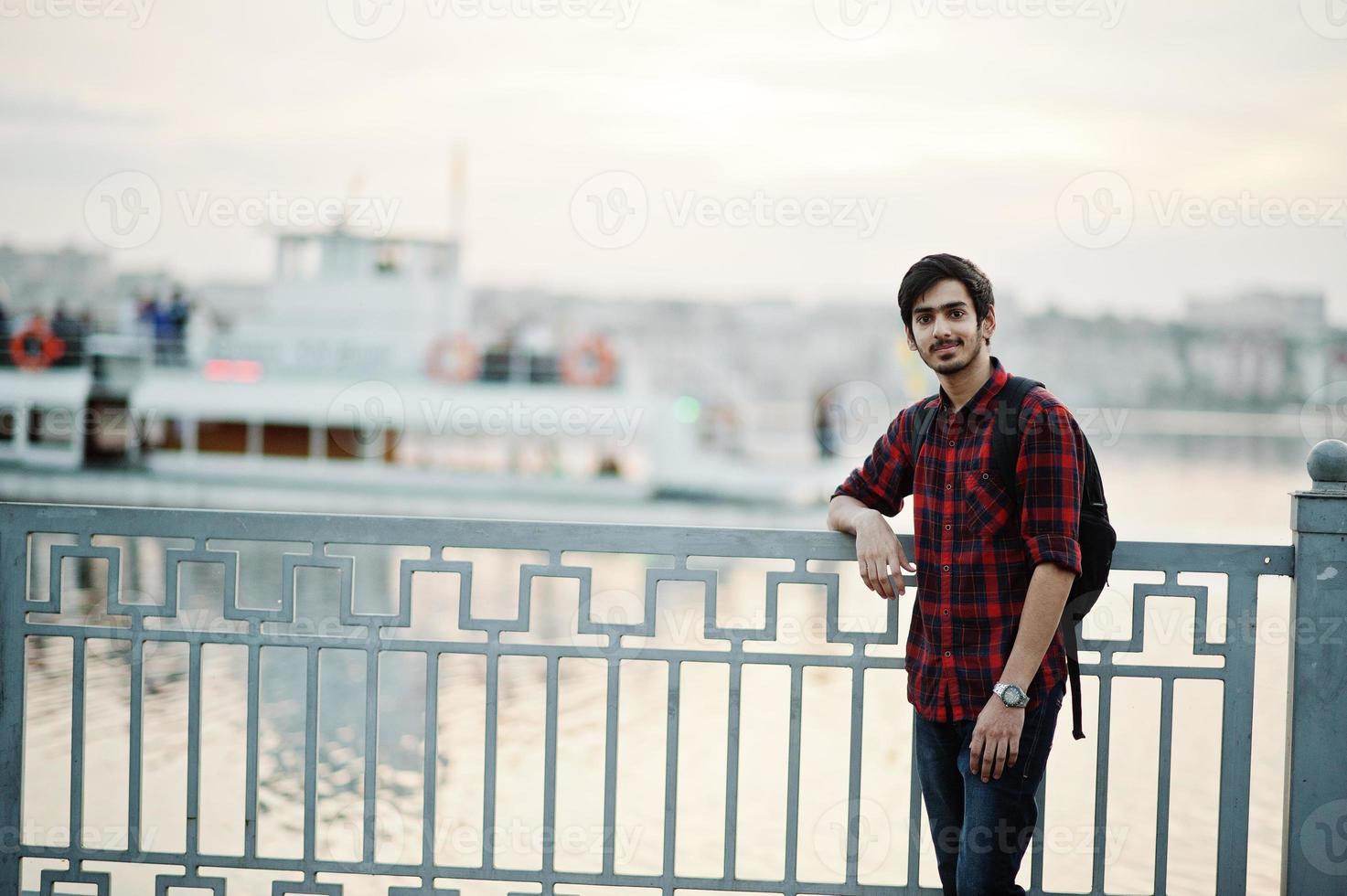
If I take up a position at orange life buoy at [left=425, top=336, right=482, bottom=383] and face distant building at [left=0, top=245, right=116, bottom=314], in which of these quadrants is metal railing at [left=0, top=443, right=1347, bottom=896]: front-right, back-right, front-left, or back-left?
back-left

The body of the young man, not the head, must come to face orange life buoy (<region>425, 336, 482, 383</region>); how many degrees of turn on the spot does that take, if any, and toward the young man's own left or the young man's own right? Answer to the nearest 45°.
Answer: approximately 90° to the young man's own right

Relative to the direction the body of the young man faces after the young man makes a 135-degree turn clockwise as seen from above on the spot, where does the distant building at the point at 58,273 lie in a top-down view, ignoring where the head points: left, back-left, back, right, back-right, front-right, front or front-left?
front-left

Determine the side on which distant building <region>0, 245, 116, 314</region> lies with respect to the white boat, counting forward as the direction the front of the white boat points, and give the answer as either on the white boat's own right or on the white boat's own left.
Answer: on the white boat's own left

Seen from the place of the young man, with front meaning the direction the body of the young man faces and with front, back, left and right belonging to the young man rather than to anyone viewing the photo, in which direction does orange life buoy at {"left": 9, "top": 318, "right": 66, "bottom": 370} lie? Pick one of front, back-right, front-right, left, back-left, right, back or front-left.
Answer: right

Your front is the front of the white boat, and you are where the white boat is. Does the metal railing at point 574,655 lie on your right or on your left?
on your right

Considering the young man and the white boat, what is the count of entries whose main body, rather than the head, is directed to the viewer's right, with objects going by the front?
1

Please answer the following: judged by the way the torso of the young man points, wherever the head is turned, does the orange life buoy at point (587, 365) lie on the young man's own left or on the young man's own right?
on the young man's own right

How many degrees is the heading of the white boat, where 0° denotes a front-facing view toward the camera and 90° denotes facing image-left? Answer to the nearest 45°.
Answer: approximately 270°

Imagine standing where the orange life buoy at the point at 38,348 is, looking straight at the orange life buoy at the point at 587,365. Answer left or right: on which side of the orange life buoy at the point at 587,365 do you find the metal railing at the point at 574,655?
right

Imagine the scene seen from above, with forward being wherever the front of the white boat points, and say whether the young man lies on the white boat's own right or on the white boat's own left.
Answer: on the white boat's own right

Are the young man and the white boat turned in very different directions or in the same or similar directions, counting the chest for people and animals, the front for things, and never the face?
very different directions
